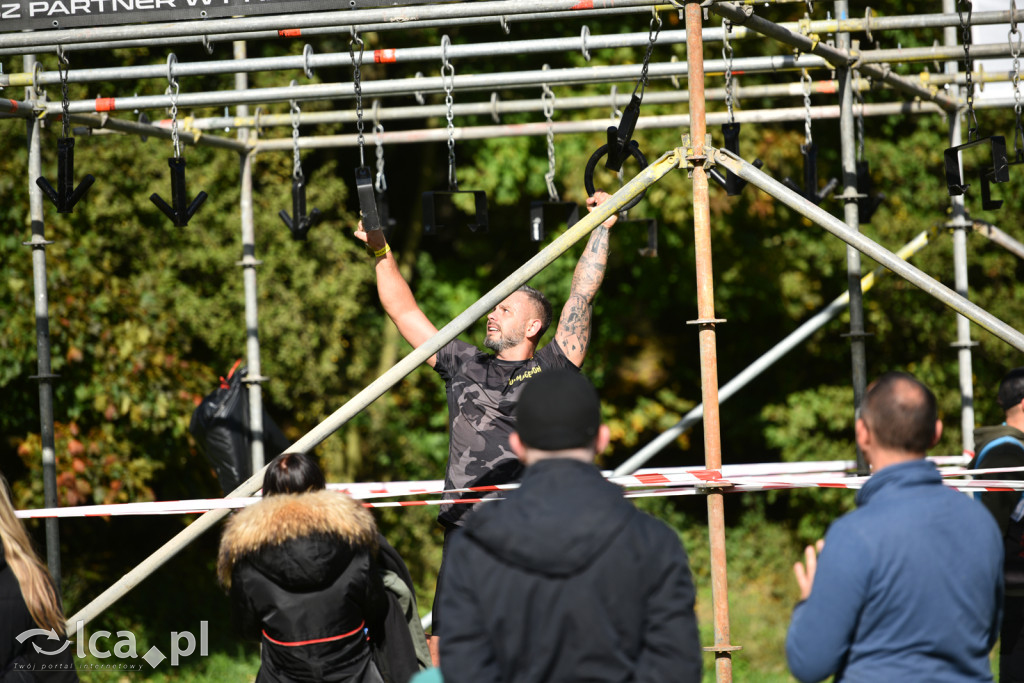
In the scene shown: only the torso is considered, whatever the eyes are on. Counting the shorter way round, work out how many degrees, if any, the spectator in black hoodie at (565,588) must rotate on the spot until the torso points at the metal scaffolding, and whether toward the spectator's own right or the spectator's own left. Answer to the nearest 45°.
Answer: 0° — they already face it

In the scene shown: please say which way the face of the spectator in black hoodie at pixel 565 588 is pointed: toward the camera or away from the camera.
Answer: away from the camera

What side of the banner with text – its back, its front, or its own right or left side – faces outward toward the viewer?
front

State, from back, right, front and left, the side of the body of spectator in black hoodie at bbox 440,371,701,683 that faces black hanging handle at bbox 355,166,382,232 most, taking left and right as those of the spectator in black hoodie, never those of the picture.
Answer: front

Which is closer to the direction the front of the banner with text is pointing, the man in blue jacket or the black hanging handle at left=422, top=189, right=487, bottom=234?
the man in blue jacket

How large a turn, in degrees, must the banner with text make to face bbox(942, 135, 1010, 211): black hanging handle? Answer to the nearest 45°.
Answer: approximately 90° to its left

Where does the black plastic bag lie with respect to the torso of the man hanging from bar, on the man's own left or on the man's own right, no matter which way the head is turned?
on the man's own right

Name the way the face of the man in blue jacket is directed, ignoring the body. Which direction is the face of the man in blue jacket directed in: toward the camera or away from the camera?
away from the camera

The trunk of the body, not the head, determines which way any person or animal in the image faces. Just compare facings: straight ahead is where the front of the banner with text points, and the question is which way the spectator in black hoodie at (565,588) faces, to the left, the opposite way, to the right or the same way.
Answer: the opposite way

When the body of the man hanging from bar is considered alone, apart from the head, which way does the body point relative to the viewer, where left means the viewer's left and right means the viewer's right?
facing the viewer and to the left of the viewer

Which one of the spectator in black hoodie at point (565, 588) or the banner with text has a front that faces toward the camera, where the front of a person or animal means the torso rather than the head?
the banner with text

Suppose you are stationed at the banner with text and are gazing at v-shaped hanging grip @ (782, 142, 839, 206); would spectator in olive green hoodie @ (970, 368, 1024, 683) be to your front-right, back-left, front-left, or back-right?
front-right

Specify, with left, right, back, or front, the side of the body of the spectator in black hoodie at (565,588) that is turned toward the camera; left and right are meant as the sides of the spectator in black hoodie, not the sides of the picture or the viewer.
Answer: back
